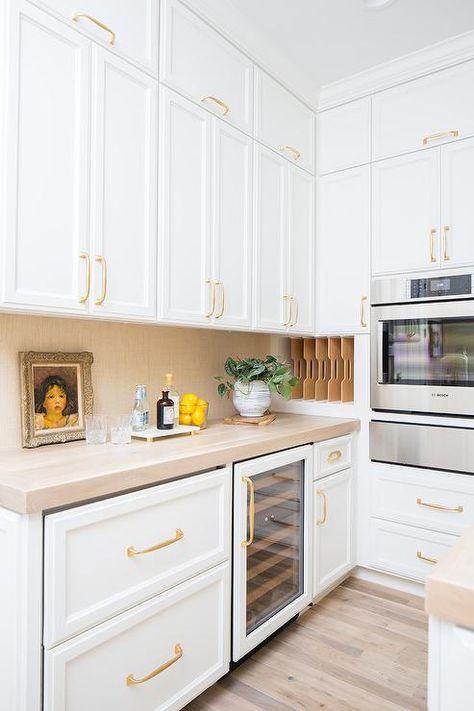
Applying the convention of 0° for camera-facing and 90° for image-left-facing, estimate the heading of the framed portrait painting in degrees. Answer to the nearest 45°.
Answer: approximately 315°

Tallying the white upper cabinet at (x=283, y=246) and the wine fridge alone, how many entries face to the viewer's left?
0

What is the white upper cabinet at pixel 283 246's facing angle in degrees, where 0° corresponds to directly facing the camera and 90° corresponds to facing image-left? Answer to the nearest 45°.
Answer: approximately 315°

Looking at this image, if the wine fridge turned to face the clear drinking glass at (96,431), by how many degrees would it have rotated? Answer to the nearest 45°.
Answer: approximately 90° to its right

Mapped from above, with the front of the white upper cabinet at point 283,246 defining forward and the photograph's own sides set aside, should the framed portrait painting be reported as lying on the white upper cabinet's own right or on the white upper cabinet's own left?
on the white upper cabinet's own right

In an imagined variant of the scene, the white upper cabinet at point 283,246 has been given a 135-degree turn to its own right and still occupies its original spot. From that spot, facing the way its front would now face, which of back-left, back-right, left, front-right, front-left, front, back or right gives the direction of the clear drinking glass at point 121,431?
front-left

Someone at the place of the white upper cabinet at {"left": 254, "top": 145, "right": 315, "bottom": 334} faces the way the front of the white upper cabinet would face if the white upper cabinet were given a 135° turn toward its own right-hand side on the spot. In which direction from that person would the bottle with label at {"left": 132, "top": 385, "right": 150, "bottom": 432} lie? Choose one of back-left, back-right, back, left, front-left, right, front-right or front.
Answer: front-left

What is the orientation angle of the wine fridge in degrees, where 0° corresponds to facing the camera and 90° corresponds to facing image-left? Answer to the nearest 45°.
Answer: approximately 315°

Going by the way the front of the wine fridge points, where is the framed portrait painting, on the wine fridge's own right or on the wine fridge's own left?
on the wine fridge's own right

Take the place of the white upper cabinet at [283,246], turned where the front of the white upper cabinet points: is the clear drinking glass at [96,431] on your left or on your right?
on your right
